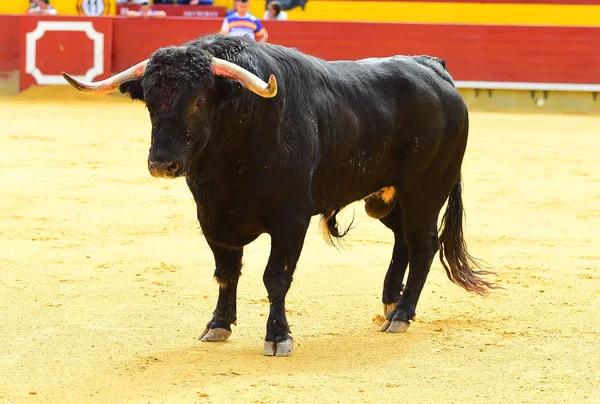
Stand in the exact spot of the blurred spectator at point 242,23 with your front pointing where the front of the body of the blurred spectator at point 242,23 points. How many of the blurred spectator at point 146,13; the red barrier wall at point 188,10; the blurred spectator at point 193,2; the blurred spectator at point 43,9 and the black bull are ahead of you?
1

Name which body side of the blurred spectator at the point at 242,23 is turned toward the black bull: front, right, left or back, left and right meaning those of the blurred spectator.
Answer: front

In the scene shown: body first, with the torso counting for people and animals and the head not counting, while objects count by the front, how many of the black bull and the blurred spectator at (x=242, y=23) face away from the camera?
0

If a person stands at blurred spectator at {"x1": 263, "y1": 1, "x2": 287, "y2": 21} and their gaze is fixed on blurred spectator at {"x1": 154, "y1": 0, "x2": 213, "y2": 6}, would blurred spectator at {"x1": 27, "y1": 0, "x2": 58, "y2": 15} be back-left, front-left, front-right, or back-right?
front-left

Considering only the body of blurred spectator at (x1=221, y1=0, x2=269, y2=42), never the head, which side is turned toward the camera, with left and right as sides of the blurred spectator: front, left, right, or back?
front

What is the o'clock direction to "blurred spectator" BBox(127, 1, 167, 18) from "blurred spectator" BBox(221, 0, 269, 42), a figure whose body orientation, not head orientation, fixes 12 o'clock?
"blurred spectator" BBox(127, 1, 167, 18) is roughly at 5 o'clock from "blurred spectator" BBox(221, 0, 269, 42).

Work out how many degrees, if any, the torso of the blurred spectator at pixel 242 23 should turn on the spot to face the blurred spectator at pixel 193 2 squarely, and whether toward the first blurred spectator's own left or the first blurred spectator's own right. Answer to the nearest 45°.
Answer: approximately 180°

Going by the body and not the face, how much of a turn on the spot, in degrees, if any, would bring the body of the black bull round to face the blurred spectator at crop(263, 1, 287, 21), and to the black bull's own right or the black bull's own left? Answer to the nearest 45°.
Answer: approximately 135° to the black bull's own right

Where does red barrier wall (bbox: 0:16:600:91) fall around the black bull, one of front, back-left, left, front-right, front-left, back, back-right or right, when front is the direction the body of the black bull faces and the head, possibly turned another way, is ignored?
back-right

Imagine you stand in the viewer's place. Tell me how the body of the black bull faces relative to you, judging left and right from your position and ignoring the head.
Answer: facing the viewer and to the left of the viewer
